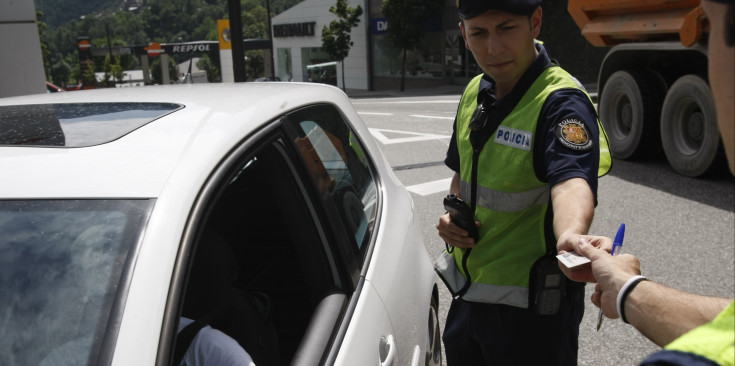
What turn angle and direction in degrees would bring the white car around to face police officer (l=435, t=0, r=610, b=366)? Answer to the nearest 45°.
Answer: approximately 135° to its left

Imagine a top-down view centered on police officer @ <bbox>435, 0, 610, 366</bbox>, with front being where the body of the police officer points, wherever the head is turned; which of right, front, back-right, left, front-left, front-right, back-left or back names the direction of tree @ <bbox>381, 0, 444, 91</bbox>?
back-right

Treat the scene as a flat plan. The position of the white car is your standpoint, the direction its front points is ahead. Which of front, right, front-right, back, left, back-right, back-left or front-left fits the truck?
back

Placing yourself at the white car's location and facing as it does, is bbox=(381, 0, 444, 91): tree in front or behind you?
behind

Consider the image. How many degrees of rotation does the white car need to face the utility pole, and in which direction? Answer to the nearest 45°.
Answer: approximately 135° to its right

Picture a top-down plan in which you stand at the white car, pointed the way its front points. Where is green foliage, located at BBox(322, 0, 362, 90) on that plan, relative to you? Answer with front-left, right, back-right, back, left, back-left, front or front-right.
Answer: back-right

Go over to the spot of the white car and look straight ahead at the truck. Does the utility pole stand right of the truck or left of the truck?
left

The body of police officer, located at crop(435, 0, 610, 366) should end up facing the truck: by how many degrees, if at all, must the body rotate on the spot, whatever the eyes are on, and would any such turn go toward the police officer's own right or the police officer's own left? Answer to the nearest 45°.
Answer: approximately 135° to the police officer's own right

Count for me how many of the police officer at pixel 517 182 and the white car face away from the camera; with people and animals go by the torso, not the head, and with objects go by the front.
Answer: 0

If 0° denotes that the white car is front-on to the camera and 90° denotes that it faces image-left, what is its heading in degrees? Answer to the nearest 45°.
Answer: approximately 45°
